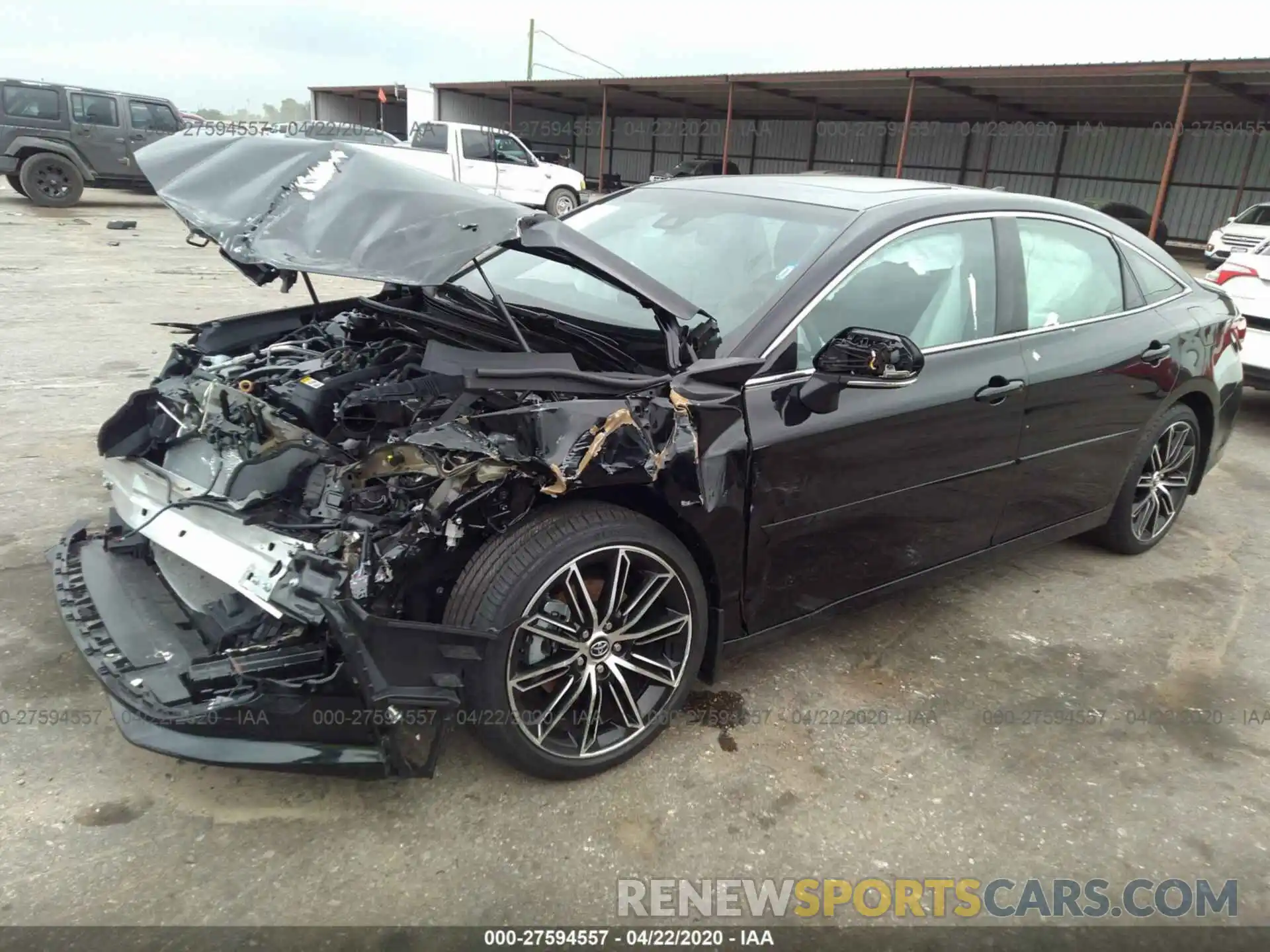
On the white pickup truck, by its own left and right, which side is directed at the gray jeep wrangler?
back

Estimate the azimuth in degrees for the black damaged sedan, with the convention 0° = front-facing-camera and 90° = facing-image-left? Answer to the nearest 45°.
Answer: approximately 45°

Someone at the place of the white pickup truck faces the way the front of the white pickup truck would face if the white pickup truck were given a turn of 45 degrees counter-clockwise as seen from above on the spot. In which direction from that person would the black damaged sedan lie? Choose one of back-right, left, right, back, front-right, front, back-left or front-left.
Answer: back-right

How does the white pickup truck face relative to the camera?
to the viewer's right

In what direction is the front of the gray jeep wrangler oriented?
to the viewer's right

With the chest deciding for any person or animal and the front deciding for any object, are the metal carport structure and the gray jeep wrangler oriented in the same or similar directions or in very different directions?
very different directions

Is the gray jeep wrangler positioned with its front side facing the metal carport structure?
yes

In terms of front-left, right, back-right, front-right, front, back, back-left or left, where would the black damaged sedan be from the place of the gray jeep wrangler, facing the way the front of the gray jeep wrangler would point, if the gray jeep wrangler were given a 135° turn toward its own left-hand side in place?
back-left

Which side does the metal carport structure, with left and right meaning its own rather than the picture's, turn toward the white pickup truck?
front

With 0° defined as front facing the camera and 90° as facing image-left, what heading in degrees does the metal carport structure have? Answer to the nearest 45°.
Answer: approximately 45°

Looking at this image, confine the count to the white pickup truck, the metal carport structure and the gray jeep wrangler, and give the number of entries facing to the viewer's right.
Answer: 2
